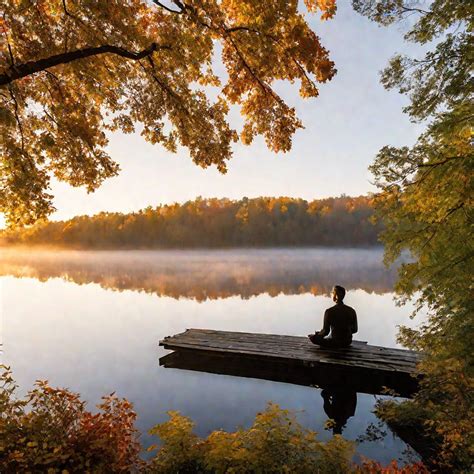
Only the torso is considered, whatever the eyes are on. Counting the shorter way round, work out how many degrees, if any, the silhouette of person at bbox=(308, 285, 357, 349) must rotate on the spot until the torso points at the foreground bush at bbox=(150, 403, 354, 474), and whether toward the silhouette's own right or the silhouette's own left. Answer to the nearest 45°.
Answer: approximately 135° to the silhouette's own left

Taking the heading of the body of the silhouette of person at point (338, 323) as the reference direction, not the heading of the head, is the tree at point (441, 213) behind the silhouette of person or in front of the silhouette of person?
behind

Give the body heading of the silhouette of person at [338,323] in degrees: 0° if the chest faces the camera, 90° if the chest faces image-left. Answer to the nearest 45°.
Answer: approximately 135°

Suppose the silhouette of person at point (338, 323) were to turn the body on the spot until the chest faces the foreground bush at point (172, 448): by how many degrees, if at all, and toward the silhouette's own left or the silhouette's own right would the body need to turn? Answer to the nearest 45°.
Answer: approximately 135° to the silhouette's own left
